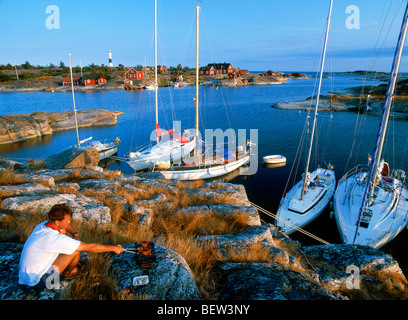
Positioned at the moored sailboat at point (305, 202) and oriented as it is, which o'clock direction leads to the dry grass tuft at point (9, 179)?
The dry grass tuft is roughly at 2 o'clock from the moored sailboat.

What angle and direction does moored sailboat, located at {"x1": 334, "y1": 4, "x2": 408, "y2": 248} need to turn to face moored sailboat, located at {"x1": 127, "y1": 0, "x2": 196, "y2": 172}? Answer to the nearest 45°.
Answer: approximately 90° to its right

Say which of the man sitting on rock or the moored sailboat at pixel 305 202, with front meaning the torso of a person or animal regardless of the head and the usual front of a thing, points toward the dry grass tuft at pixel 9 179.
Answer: the moored sailboat

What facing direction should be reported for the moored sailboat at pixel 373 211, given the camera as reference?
facing the viewer

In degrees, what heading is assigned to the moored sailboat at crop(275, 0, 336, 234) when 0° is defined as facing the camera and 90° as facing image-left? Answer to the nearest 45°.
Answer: approximately 45°

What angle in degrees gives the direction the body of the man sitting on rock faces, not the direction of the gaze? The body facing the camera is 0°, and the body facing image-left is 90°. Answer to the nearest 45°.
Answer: approximately 270°

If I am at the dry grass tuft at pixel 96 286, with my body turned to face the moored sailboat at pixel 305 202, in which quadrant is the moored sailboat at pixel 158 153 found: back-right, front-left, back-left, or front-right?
front-left

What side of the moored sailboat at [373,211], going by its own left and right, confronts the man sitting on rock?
front

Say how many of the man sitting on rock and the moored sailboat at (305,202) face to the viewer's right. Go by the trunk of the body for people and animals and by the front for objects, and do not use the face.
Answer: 1

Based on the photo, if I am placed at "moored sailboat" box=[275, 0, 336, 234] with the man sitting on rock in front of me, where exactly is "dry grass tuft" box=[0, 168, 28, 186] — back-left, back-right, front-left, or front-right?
front-right
